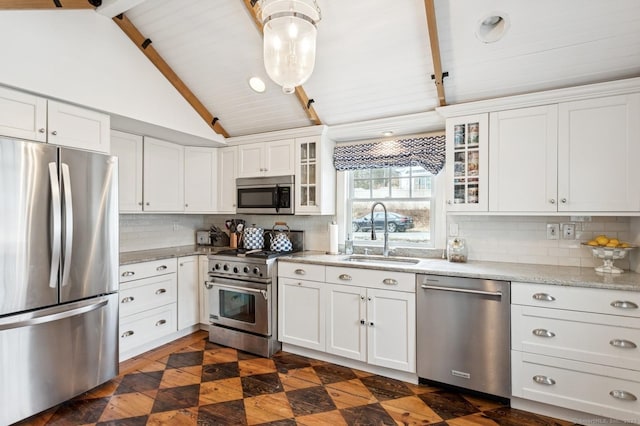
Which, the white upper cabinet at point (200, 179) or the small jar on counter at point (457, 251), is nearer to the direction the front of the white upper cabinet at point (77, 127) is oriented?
the small jar on counter

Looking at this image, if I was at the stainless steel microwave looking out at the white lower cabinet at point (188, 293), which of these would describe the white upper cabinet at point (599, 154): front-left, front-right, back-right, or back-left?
back-left

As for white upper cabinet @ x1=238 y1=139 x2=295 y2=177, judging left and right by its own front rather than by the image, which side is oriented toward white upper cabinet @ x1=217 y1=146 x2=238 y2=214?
right

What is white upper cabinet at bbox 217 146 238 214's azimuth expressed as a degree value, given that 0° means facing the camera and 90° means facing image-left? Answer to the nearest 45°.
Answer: approximately 45°

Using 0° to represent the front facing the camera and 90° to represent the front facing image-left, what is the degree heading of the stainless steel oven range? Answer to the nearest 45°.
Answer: approximately 45°

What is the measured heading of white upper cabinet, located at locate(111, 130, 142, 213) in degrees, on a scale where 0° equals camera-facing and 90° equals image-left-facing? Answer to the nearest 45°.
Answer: approximately 315°
